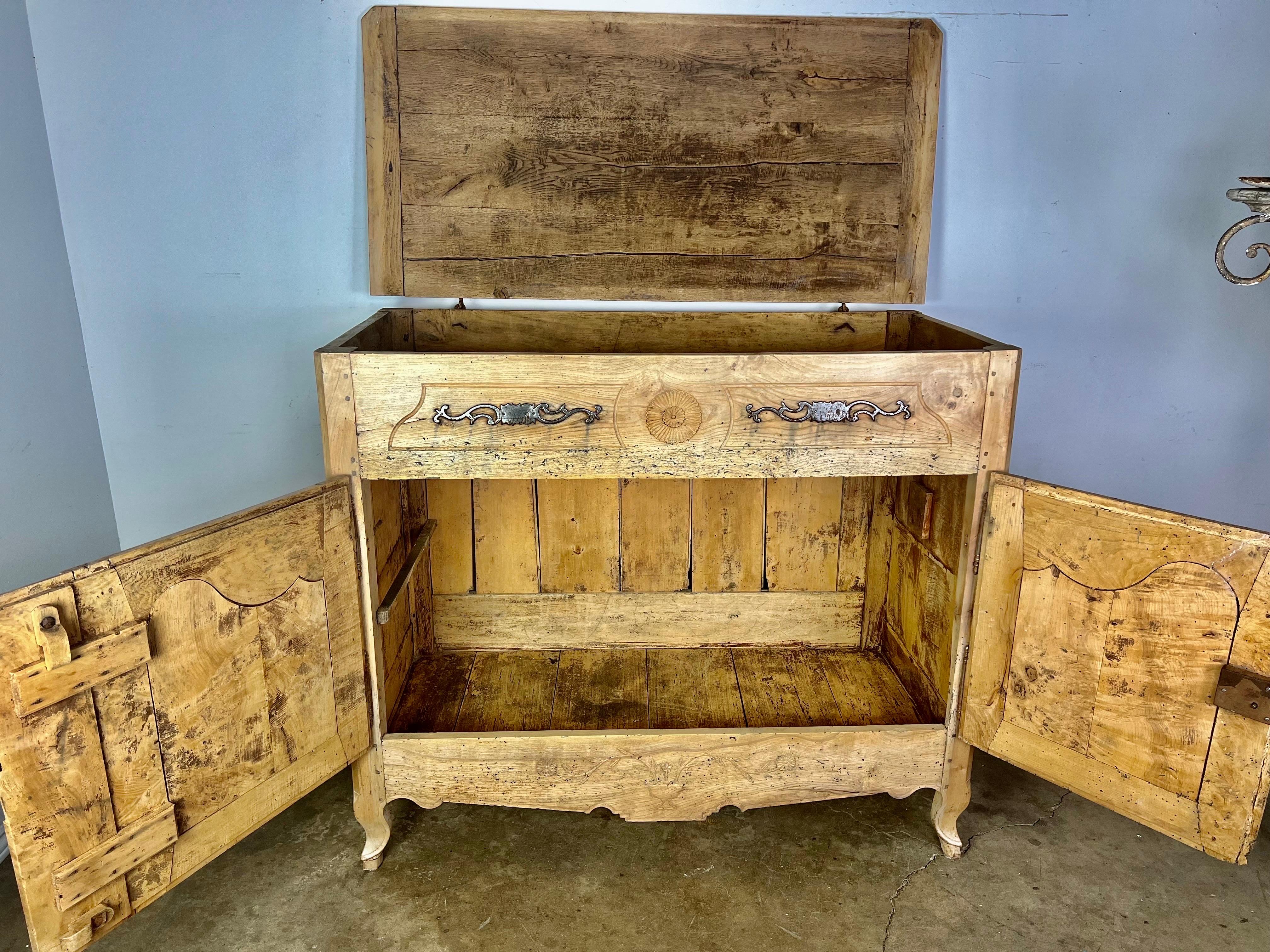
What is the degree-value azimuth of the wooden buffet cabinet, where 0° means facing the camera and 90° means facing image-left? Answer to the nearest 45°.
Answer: approximately 0°

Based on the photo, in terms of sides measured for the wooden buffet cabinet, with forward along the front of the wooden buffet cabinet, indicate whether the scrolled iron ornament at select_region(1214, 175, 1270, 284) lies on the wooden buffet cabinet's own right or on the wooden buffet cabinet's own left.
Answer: on the wooden buffet cabinet's own left
